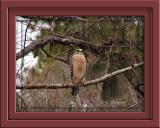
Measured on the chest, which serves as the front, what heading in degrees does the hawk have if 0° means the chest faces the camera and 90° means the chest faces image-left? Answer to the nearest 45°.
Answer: approximately 0°
